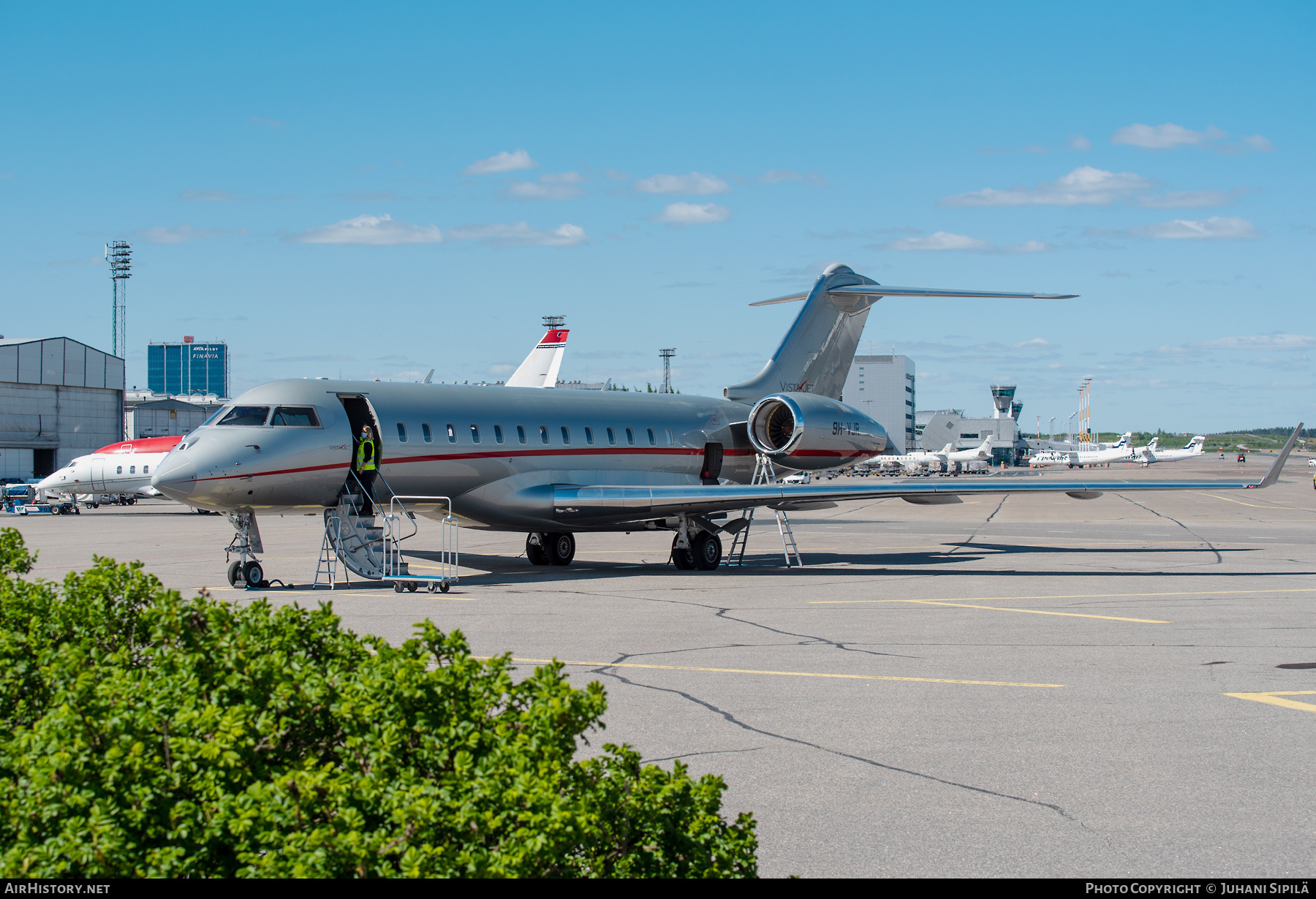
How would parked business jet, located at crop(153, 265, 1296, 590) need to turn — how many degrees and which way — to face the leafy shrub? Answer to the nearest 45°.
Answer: approximately 45° to its left

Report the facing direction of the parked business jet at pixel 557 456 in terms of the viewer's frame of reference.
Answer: facing the viewer and to the left of the viewer
